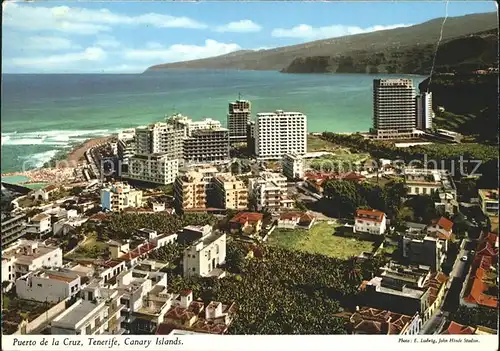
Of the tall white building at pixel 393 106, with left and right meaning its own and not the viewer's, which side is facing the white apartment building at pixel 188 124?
right

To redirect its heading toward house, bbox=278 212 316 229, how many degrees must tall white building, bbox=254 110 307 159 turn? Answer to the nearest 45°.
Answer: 0° — it already faces it

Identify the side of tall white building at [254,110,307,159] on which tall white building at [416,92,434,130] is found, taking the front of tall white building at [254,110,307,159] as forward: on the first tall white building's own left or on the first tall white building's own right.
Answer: on the first tall white building's own left

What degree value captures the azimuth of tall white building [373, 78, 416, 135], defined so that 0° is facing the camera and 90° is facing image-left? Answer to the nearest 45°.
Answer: approximately 0°

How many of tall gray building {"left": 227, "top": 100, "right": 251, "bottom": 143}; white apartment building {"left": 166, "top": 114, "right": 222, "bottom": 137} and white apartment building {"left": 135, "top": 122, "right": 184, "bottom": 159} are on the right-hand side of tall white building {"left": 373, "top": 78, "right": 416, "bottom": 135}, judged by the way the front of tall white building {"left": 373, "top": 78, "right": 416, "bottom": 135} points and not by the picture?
3

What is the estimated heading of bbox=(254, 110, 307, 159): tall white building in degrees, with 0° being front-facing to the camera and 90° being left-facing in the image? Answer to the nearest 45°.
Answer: approximately 0°

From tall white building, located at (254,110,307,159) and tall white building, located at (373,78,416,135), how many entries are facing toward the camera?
2

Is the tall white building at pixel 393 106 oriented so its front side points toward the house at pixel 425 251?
yes
